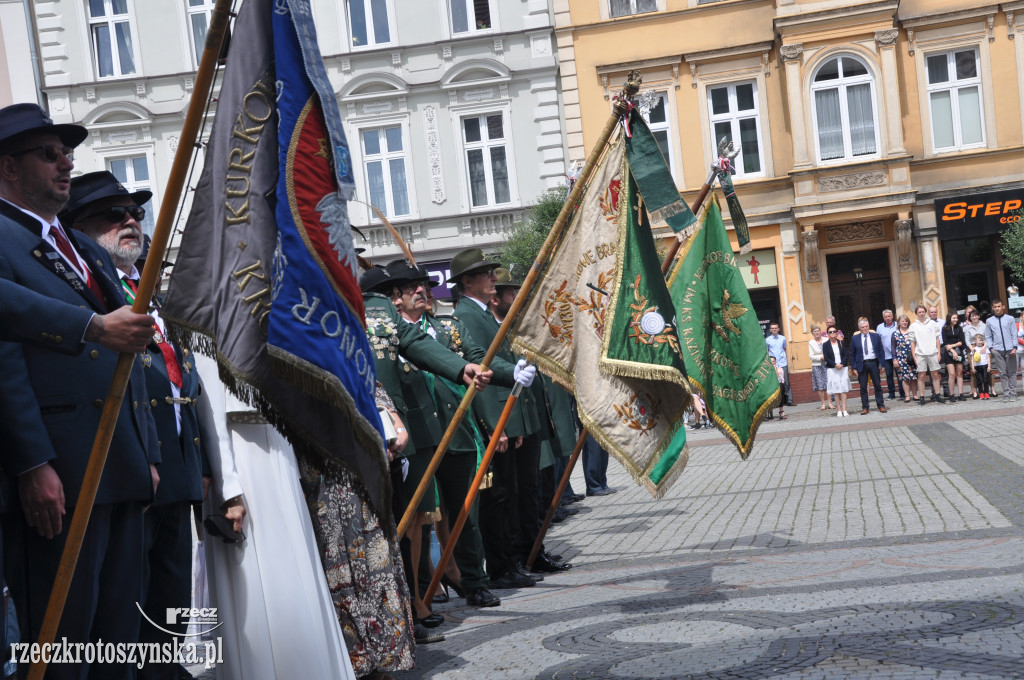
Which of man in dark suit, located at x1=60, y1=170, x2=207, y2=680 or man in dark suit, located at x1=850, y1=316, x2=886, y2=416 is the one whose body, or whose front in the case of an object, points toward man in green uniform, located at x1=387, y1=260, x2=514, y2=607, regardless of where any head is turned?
man in dark suit, located at x1=850, y1=316, x2=886, y2=416

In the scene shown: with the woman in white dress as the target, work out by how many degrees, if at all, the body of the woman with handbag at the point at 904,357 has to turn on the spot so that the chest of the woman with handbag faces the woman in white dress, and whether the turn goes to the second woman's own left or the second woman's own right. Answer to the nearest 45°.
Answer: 0° — they already face them

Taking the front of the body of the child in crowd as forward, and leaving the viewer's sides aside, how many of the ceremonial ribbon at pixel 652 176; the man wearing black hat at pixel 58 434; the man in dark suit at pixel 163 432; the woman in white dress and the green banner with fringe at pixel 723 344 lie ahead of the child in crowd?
5

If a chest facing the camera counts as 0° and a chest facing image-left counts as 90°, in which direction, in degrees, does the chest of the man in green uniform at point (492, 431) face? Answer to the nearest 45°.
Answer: approximately 270°

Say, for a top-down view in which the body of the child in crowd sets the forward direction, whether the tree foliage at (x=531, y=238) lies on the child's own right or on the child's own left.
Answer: on the child's own right

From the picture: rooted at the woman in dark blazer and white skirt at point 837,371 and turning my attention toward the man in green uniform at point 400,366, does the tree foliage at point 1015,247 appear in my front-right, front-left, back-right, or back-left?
back-left

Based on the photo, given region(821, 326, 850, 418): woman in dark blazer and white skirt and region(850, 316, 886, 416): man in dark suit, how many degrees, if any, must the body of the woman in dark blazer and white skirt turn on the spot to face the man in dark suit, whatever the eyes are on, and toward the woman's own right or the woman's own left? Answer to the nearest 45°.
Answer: approximately 135° to the woman's own left

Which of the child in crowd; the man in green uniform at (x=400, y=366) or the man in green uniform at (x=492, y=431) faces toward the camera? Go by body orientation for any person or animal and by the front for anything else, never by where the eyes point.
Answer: the child in crowd

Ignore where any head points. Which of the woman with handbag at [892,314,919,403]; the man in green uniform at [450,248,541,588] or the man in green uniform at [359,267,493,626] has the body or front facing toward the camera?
the woman with handbag

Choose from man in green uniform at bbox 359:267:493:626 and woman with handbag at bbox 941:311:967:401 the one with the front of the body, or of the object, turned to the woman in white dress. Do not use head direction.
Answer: the woman with handbag
